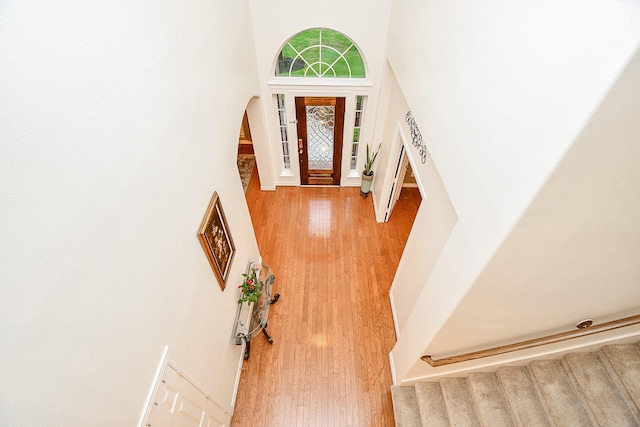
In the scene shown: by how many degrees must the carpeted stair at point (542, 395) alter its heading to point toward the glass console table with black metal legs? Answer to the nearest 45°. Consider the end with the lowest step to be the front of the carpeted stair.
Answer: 0° — it already faces it

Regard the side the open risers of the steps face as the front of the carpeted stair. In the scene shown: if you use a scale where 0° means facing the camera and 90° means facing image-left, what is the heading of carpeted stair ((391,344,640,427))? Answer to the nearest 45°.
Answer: approximately 90°
